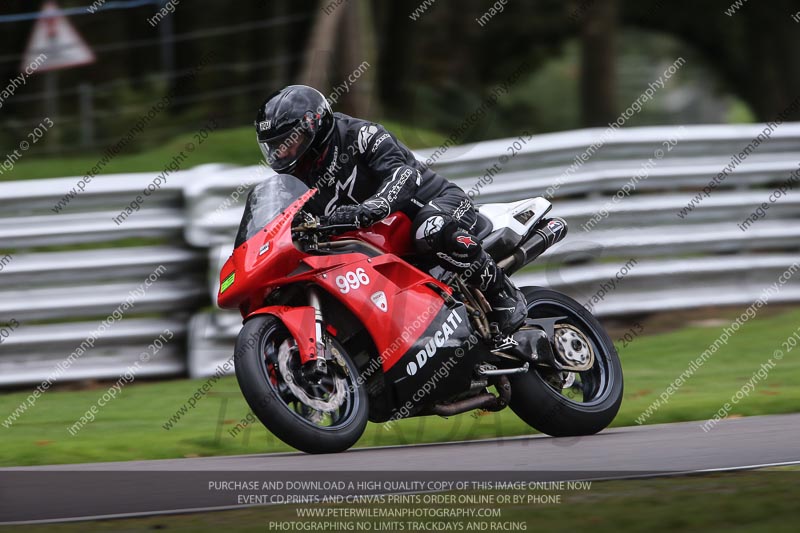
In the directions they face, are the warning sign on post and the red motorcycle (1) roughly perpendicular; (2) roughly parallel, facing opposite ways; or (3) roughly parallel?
roughly perpendicular

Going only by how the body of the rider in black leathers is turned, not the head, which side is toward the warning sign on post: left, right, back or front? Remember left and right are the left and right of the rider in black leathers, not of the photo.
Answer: right

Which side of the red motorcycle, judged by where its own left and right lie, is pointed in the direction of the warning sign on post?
right

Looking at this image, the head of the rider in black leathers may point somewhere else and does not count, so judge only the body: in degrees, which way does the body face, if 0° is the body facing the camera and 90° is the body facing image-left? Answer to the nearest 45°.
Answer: approximately 45°

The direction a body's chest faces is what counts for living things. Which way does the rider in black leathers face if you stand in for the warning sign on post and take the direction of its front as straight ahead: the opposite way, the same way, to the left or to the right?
to the right
